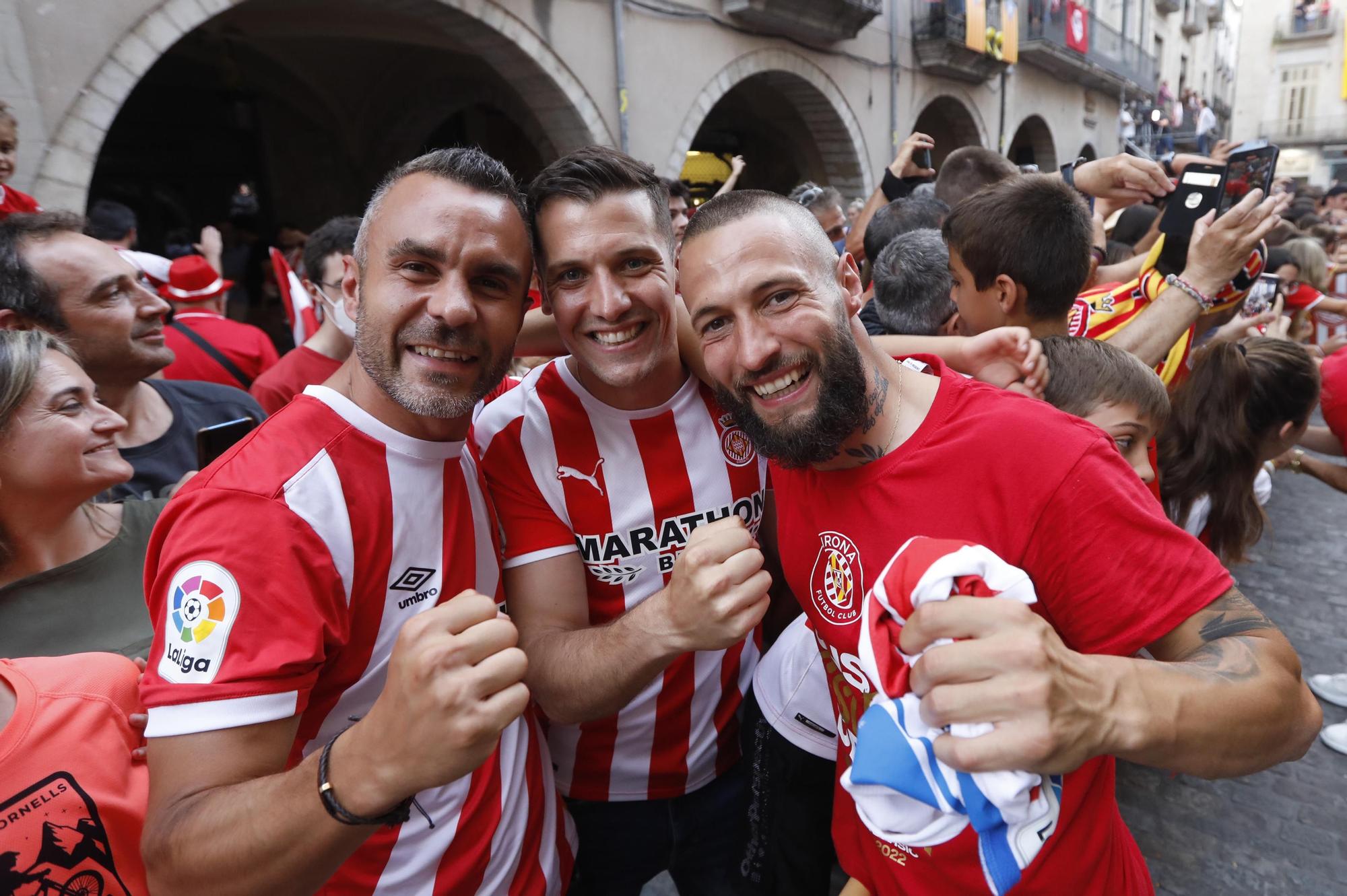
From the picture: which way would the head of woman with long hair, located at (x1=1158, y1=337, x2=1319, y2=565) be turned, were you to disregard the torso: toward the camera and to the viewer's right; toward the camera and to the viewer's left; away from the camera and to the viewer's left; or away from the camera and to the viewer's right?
away from the camera and to the viewer's right

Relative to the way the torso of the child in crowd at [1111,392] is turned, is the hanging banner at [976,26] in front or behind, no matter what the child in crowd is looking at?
behind

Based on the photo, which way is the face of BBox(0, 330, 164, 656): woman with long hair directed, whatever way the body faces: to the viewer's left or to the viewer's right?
to the viewer's right

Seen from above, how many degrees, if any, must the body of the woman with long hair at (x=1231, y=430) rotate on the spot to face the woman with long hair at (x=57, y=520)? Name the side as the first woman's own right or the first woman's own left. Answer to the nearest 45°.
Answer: approximately 180°

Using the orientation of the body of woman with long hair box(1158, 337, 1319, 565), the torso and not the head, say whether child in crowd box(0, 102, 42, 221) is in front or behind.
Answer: behind
